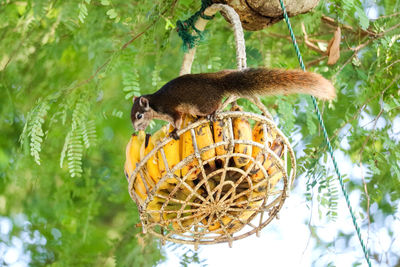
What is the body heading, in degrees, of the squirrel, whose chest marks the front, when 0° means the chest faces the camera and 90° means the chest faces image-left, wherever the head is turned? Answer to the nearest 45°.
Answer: approximately 90°
